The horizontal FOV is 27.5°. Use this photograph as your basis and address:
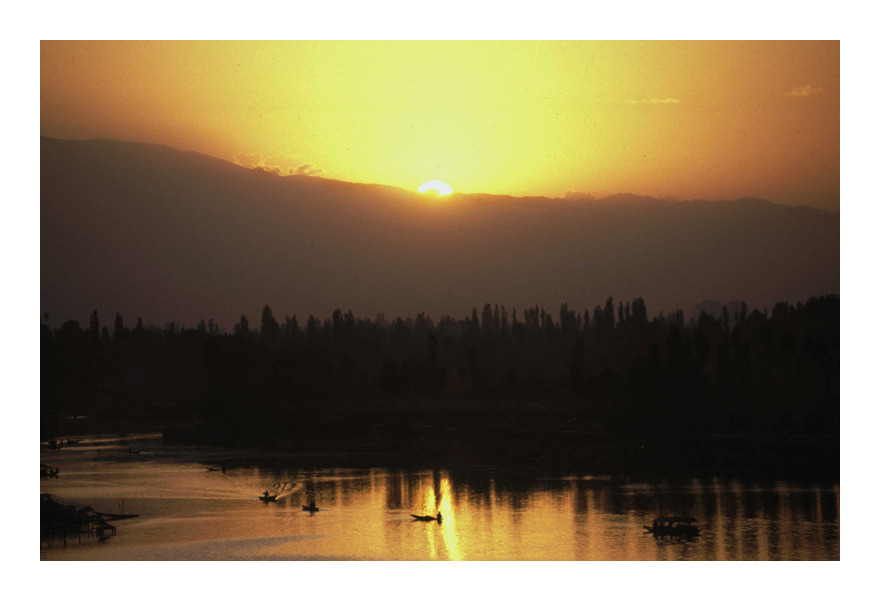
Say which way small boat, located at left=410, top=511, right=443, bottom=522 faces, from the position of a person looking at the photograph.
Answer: facing to the left of the viewer

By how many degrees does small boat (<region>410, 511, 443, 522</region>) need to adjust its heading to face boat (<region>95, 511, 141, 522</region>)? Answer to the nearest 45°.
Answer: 0° — it already faces it
